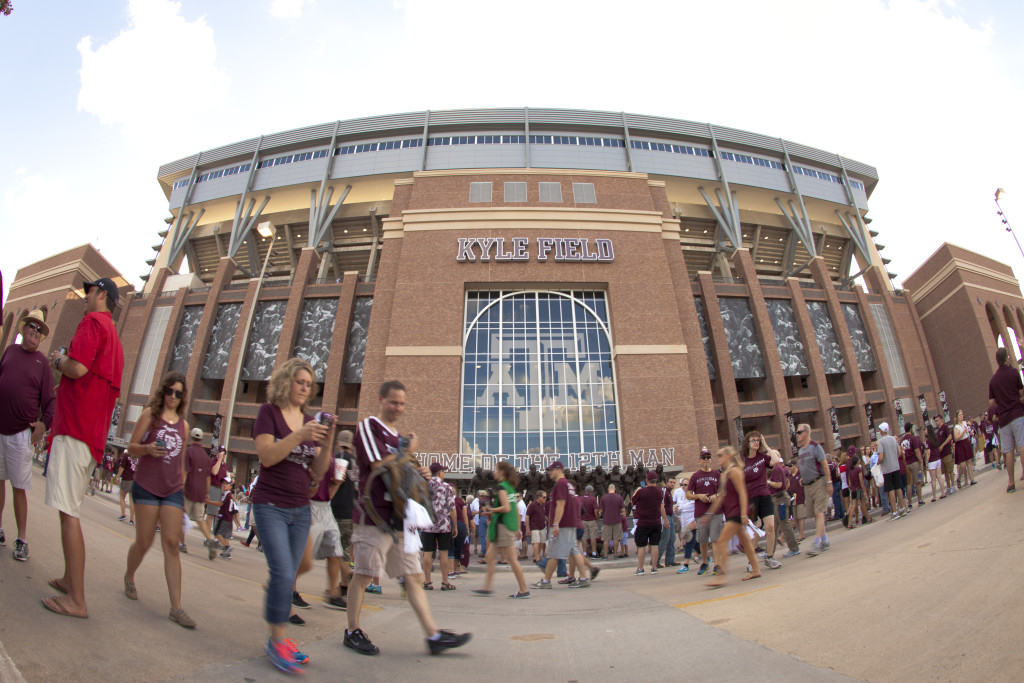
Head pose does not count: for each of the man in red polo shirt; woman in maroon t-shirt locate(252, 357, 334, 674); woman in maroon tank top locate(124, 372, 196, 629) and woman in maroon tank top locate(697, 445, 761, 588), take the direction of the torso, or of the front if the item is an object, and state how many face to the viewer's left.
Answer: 2

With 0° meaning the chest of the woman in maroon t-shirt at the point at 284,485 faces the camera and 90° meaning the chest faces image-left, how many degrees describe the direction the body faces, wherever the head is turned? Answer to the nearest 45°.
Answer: approximately 315°

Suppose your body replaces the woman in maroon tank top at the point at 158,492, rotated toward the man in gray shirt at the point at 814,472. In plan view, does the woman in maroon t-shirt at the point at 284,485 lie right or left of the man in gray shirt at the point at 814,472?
right

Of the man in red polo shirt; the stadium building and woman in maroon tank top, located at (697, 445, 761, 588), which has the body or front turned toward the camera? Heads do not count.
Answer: the stadium building

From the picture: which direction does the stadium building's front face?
toward the camera

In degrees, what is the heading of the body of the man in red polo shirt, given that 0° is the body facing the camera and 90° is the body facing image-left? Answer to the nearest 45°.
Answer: approximately 90°

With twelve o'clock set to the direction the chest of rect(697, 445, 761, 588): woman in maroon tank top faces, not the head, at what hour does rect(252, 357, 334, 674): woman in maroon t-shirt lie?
The woman in maroon t-shirt is roughly at 10 o'clock from the woman in maroon tank top.

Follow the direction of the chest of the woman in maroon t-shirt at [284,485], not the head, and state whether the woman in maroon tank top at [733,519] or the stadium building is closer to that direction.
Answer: the woman in maroon tank top

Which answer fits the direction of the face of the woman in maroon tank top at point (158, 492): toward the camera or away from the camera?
toward the camera

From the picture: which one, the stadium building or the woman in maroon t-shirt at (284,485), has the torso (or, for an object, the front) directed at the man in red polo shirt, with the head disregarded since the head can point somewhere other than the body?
the stadium building

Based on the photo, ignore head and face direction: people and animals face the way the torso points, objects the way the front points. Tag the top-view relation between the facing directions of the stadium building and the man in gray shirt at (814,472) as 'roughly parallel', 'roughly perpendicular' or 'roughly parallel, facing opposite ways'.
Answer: roughly perpendicular

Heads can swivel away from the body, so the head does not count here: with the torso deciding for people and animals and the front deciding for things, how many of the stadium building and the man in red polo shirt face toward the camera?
1

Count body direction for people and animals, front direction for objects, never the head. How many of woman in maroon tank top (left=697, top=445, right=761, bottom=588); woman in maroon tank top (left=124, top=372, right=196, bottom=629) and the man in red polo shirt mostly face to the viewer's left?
2

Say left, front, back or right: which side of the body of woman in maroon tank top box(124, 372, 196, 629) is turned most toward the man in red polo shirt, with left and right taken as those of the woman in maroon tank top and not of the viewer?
right
